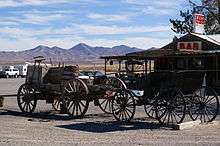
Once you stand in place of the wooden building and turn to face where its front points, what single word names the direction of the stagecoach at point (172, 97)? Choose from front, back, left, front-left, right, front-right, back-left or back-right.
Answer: front-left

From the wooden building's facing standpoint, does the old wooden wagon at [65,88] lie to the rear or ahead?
ahead

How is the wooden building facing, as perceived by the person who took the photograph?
facing the viewer and to the left of the viewer
